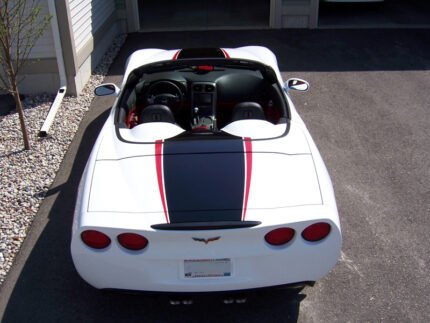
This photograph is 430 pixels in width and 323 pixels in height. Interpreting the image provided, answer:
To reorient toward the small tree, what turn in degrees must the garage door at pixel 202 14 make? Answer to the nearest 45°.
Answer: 0° — it already faces it

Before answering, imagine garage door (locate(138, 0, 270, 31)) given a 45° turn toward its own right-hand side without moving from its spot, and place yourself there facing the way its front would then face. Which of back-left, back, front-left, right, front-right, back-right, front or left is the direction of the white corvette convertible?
front-left

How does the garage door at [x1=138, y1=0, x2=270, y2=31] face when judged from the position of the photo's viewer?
facing the viewer

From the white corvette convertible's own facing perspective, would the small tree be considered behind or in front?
in front

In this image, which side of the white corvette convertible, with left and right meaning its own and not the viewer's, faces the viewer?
back
